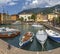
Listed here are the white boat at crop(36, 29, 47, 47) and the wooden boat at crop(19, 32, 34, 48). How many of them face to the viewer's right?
0

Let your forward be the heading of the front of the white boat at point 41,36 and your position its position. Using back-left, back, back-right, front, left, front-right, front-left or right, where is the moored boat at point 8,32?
right

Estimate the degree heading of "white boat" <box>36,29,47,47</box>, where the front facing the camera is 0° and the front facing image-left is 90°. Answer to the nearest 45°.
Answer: approximately 0°

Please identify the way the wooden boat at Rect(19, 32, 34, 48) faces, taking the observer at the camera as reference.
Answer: facing the viewer and to the left of the viewer

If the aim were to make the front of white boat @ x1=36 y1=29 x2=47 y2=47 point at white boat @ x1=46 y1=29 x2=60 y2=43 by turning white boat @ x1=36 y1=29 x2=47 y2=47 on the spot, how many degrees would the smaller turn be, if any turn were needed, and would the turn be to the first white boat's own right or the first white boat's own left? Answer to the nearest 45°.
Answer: approximately 135° to the first white boat's own left

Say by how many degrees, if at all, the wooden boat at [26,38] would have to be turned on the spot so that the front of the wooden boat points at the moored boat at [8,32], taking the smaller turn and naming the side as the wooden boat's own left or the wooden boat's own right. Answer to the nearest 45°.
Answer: approximately 45° to the wooden boat's own right

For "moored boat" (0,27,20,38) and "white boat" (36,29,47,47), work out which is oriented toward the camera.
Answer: the white boat

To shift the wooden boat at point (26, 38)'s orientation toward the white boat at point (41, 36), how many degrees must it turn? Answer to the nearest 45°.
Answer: approximately 135° to its left

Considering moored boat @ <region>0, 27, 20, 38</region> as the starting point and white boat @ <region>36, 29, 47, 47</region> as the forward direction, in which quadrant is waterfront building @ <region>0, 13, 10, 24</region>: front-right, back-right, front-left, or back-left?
back-left

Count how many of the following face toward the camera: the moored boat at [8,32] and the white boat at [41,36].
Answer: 1
